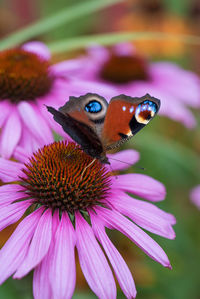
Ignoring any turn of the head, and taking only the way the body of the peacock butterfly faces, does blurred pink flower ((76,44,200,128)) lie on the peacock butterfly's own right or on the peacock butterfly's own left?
on the peacock butterfly's own left

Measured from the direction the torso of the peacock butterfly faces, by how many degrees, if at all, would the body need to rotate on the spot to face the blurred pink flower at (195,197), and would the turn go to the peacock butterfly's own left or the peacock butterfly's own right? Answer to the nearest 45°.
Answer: approximately 90° to the peacock butterfly's own left
